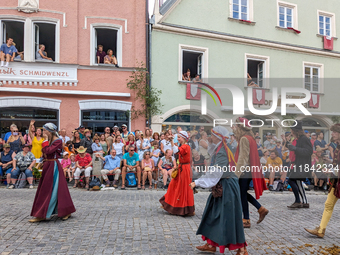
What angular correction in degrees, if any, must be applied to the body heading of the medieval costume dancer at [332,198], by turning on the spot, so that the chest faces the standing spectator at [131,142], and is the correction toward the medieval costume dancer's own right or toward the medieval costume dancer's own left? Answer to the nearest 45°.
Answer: approximately 45° to the medieval costume dancer's own right

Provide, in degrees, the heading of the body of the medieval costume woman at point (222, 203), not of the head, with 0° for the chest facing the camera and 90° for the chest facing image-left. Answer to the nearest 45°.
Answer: approximately 90°

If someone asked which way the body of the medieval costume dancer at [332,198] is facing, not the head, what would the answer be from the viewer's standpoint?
to the viewer's left
